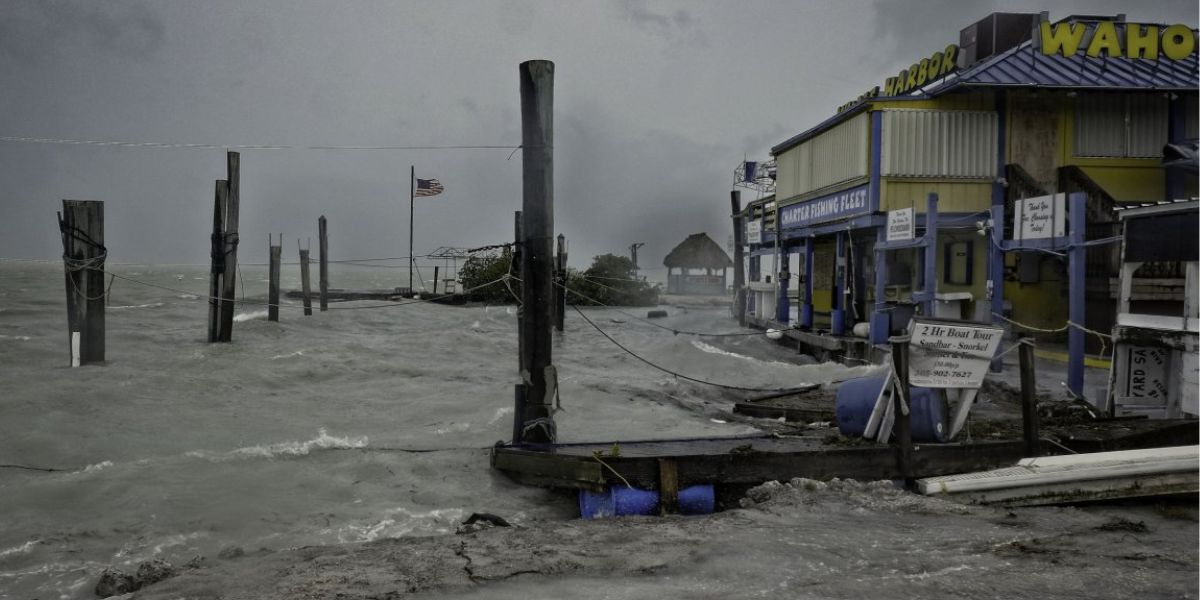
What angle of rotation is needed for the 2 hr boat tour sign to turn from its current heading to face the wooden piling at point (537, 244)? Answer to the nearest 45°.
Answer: approximately 90° to its right

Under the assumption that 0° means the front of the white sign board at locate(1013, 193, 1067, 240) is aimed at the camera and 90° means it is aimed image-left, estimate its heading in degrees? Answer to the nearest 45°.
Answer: approximately 0°

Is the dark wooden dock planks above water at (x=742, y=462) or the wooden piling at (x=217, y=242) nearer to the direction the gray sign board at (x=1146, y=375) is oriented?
the dark wooden dock planks above water

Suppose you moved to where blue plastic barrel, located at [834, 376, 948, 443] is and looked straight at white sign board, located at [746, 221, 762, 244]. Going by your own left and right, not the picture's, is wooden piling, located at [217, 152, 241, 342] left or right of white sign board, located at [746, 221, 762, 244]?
left

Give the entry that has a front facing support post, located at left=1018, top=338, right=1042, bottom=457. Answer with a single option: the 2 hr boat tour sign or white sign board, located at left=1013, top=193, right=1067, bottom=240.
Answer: the white sign board

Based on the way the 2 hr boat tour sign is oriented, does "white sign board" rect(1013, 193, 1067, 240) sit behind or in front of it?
behind
